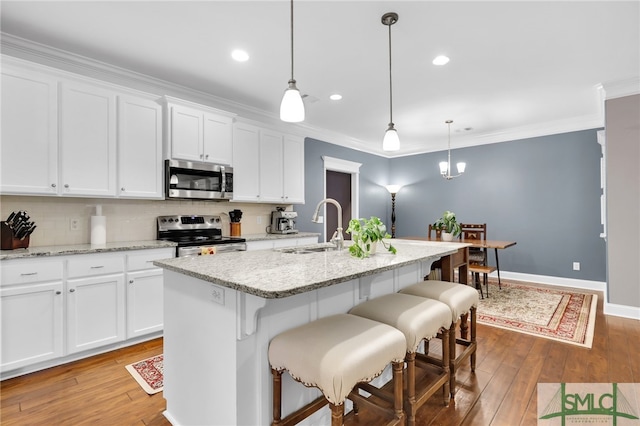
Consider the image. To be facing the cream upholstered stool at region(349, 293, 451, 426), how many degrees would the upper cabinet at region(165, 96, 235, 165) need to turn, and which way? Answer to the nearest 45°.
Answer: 0° — it already faces it

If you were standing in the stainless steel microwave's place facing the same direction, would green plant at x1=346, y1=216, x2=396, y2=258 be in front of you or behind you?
in front

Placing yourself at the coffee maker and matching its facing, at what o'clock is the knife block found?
The knife block is roughly at 3 o'clock from the coffee maker.

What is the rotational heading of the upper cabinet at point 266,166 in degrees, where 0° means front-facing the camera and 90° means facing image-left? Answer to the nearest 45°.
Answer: approximately 315°

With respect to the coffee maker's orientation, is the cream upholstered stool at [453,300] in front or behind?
in front
